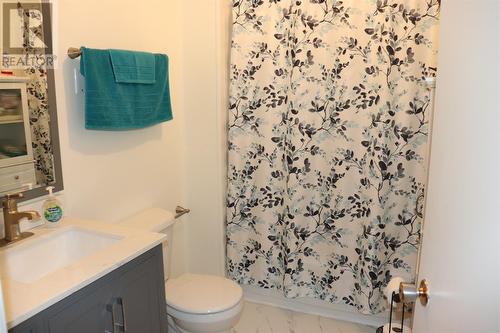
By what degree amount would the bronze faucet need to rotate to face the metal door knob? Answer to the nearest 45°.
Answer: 0° — it already faces it

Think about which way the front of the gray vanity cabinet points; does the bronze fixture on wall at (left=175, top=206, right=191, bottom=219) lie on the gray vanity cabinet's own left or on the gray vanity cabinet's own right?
on the gray vanity cabinet's own left

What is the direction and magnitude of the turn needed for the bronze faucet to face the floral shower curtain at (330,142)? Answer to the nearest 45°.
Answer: approximately 45° to its left

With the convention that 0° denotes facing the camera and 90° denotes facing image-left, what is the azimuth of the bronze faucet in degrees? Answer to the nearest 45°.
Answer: approximately 315°

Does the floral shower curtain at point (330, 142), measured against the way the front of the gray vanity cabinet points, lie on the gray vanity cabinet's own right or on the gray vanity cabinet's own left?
on the gray vanity cabinet's own left

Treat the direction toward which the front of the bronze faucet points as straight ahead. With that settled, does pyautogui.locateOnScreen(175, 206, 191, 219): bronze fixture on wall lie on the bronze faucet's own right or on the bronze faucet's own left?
on the bronze faucet's own left

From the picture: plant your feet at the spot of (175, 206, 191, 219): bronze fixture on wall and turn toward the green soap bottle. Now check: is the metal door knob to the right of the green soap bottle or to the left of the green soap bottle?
left

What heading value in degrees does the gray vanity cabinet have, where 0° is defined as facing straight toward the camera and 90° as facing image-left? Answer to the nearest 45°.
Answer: approximately 315°
